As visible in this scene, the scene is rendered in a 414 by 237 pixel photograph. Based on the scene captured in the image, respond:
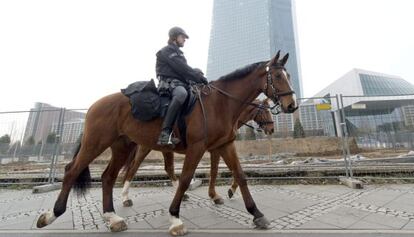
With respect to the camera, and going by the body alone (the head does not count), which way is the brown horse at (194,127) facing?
to the viewer's right

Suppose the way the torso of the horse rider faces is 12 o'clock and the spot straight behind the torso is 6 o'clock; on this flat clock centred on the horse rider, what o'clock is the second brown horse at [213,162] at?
The second brown horse is roughly at 10 o'clock from the horse rider.

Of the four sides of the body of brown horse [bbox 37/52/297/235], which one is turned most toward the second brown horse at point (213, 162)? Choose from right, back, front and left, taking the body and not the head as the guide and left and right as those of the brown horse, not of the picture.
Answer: left

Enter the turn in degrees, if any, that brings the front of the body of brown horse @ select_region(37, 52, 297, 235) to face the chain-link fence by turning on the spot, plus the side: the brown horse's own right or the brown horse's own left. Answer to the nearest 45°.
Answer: approximately 45° to the brown horse's own left

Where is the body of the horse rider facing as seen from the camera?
to the viewer's right

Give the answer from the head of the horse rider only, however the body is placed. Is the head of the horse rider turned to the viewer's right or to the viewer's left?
to the viewer's right

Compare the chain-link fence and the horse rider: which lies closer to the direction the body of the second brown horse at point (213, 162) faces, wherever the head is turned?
the chain-link fence

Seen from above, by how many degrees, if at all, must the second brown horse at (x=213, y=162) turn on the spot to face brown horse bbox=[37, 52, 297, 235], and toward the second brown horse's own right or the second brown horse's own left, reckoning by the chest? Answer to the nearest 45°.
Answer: approximately 90° to the second brown horse's own right

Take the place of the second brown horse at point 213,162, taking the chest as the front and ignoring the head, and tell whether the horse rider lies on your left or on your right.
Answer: on your right

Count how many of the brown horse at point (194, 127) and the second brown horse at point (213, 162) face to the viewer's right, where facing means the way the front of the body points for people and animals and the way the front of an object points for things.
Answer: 2

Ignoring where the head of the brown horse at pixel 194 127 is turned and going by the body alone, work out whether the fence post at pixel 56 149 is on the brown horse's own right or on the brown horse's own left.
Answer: on the brown horse's own left

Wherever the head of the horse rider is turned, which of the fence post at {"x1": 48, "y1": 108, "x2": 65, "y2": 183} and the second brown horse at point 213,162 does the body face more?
the second brown horse

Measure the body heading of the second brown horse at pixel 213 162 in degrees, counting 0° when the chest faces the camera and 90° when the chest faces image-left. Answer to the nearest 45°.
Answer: approximately 270°
